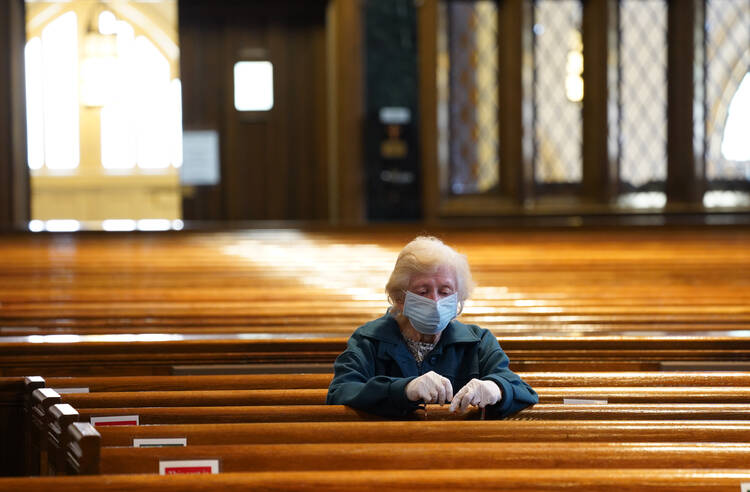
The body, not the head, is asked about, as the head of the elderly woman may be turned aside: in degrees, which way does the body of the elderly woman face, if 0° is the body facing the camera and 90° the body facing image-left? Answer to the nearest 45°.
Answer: approximately 0°

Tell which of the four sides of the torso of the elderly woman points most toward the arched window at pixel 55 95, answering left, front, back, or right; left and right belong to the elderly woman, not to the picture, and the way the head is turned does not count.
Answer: back

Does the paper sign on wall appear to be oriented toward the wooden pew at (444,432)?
yes

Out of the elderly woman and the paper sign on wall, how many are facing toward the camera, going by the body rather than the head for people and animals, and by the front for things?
2

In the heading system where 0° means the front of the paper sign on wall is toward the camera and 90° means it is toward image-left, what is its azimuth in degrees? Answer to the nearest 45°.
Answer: approximately 0°

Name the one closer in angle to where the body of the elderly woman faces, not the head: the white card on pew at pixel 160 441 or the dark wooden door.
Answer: the white card on pew

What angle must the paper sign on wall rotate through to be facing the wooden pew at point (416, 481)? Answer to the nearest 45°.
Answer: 0° — it already faces it
